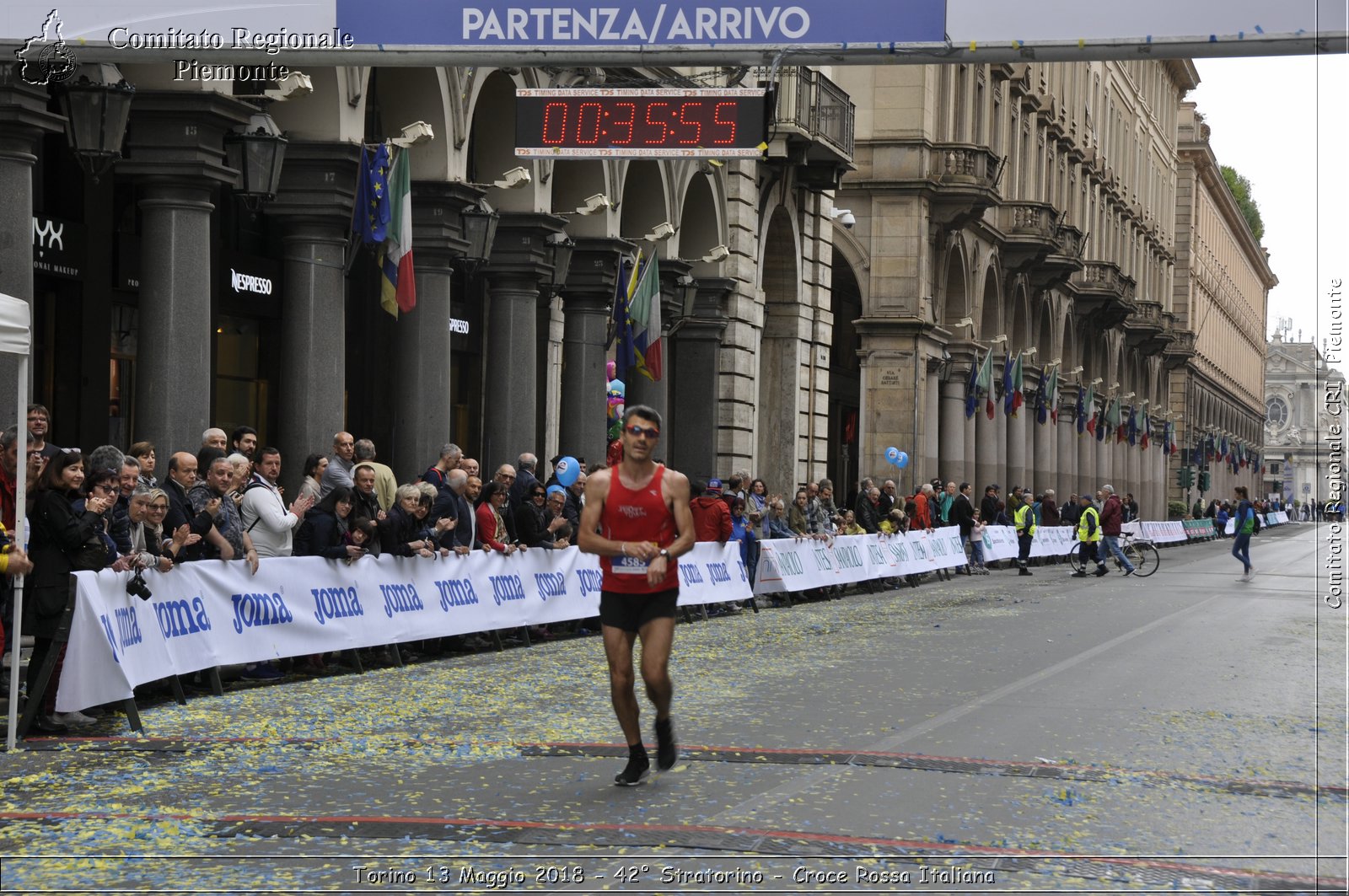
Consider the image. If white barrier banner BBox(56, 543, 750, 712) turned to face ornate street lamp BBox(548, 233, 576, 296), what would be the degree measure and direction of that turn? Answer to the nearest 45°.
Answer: approximately 135° to its left

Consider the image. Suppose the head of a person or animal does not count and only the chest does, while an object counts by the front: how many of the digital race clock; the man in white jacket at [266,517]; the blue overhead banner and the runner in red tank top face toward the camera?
3

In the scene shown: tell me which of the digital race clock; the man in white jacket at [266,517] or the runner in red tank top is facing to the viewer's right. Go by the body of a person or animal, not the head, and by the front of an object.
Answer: the man in white jacket

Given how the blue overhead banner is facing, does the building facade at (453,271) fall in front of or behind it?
behind

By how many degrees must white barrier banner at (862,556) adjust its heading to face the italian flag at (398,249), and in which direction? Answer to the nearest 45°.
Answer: approximately 90° to its right

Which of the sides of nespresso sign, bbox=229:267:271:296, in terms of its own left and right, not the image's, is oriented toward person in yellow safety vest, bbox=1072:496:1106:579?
left

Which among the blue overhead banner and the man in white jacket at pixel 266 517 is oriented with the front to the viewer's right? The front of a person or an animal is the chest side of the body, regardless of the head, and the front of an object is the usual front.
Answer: the man in white jacket

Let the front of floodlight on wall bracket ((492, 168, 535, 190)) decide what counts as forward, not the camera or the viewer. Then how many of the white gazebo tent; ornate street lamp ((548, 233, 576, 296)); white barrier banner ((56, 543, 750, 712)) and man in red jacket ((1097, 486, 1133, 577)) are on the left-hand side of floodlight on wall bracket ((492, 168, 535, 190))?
2
